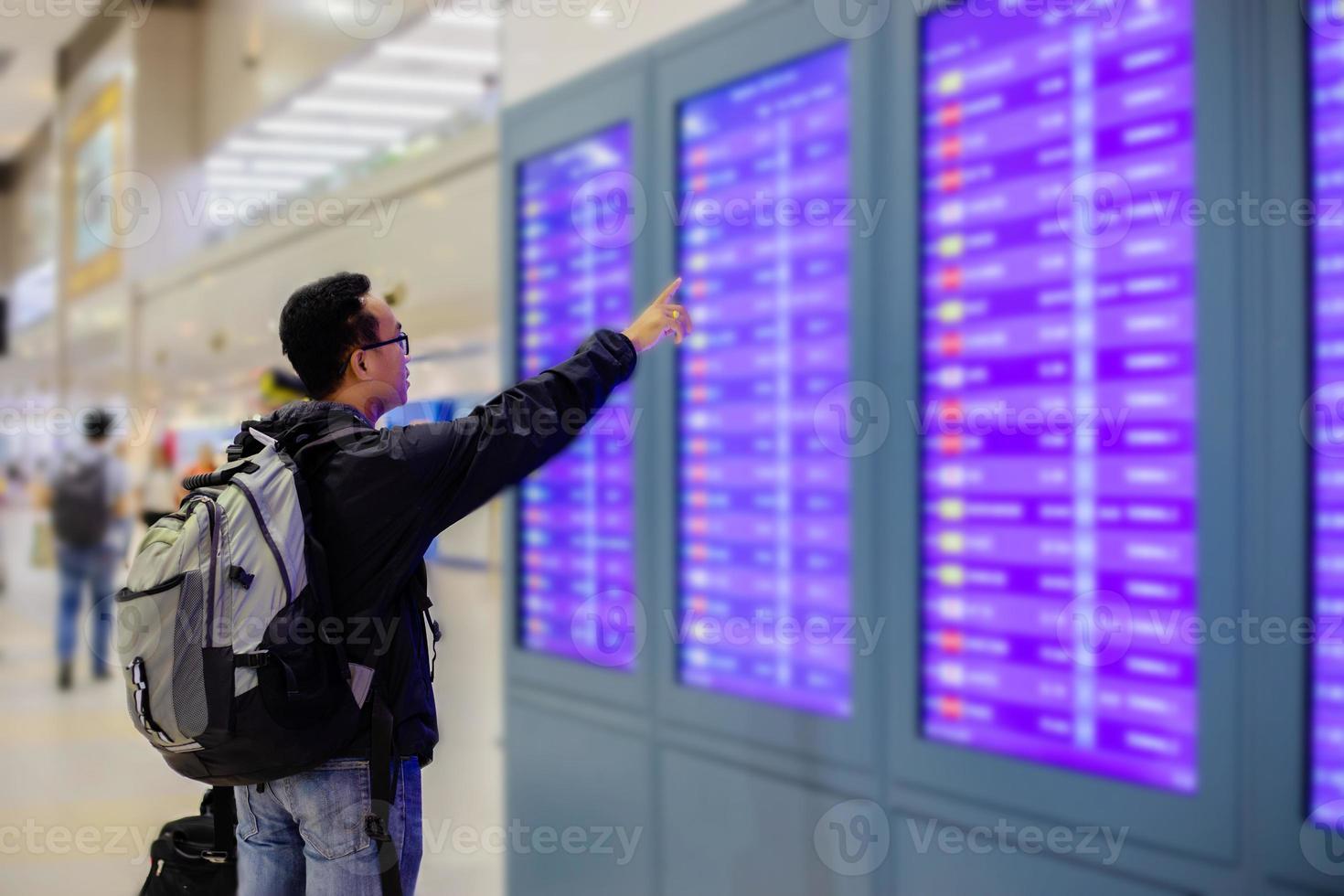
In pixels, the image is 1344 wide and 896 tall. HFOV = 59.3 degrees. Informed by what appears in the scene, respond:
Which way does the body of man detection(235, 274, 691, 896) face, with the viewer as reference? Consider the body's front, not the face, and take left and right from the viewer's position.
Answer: facing away from the viewer and to the right of the viewer

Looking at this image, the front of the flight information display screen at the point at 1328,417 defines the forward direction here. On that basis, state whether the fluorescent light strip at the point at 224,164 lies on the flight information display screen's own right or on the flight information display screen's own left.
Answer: on the flight information display screen's own right

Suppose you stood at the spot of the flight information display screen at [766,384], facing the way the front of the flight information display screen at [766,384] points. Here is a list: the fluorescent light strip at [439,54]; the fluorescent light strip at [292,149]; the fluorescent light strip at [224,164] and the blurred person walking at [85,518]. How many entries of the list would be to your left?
0

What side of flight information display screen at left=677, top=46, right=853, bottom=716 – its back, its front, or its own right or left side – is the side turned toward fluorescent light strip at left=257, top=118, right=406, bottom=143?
right

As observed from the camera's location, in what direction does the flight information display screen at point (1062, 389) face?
facing the viewer and to the left of the viewer

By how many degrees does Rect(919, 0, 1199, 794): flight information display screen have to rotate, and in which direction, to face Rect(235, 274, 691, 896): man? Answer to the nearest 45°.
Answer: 0° — it already faces them

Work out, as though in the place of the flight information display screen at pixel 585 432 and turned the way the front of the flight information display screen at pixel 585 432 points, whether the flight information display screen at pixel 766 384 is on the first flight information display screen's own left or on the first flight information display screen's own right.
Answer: on the first flight information display screen's own left

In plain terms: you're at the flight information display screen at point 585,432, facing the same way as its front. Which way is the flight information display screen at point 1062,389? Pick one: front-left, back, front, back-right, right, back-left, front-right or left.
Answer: left

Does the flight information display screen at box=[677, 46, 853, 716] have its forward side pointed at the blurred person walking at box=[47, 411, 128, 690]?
no

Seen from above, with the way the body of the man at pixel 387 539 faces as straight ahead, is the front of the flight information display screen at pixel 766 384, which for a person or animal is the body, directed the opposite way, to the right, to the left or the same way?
the opposite way

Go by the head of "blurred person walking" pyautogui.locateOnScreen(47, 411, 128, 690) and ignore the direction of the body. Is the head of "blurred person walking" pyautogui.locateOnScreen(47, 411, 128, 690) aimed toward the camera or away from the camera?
away from the camera

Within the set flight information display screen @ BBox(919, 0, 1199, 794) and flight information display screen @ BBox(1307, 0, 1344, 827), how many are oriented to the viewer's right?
0

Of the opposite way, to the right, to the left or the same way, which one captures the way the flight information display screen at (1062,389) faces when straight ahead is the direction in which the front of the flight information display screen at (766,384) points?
the same way

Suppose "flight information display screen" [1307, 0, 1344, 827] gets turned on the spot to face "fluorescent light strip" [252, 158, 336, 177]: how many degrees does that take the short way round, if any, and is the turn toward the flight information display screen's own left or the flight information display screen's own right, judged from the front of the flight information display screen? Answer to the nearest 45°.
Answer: approximately 90° to the flight information display screen's own right

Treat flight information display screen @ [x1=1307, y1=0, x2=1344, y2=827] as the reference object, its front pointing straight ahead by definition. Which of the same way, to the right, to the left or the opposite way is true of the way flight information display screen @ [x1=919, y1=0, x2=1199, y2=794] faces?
the same way

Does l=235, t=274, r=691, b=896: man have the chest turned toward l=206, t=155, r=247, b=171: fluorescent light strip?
no

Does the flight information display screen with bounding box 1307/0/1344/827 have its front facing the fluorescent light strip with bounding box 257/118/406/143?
no

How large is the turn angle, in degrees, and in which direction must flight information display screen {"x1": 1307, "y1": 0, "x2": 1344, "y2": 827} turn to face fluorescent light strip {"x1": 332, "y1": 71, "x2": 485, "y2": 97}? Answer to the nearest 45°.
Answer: approximately 90° to its right

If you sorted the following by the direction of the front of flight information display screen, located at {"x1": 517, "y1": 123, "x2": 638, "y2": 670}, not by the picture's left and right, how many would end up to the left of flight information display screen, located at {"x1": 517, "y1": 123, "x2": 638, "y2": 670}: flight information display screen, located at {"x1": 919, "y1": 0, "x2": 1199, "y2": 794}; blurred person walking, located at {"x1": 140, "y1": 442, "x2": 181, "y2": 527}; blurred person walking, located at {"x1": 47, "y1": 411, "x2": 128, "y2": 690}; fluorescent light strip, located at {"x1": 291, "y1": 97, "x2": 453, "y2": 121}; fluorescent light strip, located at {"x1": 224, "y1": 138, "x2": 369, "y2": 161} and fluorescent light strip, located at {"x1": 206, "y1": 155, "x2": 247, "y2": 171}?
1

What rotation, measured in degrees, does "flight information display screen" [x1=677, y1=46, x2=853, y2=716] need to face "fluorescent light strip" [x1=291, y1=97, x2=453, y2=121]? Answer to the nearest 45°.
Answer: approximately 90° to its right

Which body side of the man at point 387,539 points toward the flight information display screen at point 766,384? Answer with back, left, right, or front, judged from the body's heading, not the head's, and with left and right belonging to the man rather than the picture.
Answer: front
